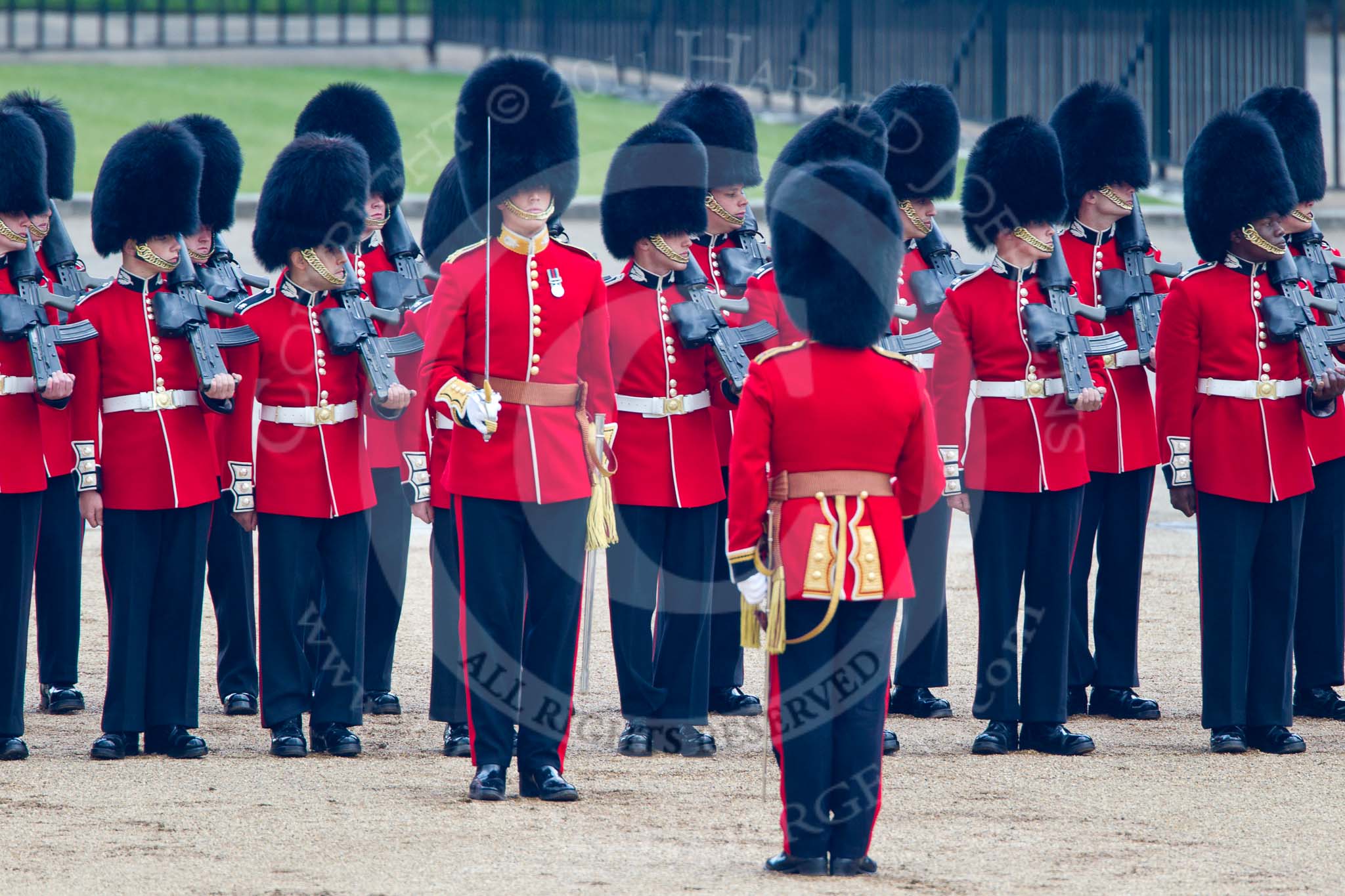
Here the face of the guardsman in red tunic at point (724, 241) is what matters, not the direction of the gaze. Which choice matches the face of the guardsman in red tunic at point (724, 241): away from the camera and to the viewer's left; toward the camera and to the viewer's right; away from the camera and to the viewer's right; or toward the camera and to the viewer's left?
toward the camera and to the viewer's right

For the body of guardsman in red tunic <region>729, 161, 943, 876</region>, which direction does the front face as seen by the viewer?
away from the camera

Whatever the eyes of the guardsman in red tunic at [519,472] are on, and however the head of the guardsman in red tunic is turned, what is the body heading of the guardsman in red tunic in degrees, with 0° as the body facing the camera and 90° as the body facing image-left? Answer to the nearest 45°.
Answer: approximately 0°

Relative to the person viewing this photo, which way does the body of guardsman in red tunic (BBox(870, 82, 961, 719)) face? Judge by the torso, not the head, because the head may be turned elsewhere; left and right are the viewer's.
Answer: facing the viewer and to the right of the viewer

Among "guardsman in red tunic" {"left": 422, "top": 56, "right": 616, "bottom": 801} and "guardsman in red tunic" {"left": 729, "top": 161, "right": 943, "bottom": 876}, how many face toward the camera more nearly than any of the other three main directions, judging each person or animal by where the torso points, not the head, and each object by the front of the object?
1

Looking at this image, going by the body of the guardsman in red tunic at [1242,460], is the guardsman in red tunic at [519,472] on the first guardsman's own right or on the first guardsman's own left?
on the first guardsman's own right

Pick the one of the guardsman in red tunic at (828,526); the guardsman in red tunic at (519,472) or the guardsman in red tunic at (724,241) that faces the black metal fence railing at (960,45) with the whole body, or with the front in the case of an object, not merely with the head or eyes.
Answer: the guardsman in red tunic at (828,526)

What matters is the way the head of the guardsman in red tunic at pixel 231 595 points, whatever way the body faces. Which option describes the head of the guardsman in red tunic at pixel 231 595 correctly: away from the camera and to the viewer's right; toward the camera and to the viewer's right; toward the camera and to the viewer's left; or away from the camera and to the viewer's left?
toward the camera and to the viewer's right

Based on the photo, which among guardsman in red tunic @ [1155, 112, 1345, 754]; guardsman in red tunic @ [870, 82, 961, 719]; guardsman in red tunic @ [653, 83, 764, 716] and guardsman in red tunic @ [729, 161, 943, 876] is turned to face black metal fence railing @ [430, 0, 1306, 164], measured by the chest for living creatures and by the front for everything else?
guardsman in red tunic @ [729, 161, 943, 876]

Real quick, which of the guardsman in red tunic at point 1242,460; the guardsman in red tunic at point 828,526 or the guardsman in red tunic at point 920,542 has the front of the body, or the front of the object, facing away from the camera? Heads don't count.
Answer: the guardsman in red tunic at point 828,526

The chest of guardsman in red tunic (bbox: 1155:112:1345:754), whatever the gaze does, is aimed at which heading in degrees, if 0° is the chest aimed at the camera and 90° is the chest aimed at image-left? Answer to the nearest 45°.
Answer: approximately 315°

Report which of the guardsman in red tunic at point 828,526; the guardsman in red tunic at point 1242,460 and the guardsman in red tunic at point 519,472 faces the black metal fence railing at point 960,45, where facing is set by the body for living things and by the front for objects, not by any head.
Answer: the guardsman in red tunic at point 828,526
